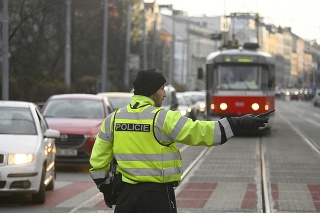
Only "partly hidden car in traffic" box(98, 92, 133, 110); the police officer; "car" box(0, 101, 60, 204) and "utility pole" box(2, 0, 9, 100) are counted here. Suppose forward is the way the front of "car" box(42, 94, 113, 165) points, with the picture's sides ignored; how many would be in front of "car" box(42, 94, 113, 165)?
2

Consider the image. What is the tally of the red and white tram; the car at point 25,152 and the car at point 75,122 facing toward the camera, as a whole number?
3

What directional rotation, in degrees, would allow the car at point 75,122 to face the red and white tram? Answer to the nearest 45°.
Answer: approximately 135° to its left

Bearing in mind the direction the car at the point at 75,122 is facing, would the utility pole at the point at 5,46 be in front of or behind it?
behind

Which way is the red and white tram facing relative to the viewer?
toward the camera

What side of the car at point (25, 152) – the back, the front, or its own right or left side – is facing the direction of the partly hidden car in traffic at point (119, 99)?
back

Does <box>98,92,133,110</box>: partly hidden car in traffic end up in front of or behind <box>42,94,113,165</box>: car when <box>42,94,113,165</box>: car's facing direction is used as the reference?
behind

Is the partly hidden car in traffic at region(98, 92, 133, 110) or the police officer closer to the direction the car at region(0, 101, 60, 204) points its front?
the police officer

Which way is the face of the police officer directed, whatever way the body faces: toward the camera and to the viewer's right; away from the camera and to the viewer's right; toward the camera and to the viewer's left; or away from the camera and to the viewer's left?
away from the camera and to the viewer's right

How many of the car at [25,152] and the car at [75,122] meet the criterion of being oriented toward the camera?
2

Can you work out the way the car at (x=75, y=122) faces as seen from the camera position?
facing the viewer

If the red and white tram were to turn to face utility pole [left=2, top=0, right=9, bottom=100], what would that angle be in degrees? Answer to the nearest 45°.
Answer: approximately 45° to its right

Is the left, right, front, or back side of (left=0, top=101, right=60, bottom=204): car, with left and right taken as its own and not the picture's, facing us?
front

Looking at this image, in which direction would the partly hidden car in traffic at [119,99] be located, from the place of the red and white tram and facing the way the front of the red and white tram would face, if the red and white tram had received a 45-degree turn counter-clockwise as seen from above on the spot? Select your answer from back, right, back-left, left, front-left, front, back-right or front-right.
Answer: right
